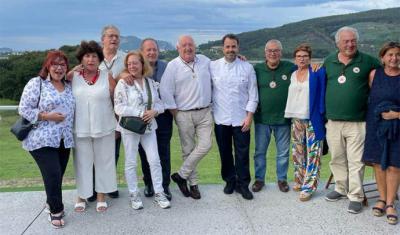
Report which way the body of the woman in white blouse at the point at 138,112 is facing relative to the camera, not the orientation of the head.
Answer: toward the camera

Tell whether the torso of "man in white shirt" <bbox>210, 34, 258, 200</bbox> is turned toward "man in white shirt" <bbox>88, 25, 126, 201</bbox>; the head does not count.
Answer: no

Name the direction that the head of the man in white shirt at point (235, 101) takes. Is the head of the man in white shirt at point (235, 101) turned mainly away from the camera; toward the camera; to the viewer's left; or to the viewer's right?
toward the camera

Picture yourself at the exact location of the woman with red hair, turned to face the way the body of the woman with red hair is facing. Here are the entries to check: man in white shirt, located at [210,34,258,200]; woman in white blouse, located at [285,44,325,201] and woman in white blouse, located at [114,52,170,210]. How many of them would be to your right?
0

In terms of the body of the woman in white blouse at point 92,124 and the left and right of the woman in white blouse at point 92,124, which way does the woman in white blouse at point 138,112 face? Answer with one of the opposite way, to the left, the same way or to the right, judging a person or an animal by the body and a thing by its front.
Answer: the same way

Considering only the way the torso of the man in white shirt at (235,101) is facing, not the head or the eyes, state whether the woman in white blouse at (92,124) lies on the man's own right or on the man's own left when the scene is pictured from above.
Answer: on the man's own right

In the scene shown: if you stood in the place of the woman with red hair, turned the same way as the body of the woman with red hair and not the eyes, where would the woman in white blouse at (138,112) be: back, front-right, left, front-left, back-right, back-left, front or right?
front-left

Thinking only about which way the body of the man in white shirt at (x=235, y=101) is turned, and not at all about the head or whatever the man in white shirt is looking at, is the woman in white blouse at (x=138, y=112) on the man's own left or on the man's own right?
on the man's own right

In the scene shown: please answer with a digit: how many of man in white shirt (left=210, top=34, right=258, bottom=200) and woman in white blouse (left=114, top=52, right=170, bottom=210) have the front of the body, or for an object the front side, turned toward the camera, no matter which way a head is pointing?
2

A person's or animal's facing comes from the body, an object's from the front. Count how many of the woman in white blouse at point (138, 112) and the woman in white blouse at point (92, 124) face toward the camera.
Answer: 2

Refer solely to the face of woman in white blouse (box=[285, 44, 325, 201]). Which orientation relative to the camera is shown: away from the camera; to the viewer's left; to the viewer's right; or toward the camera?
toward the camera

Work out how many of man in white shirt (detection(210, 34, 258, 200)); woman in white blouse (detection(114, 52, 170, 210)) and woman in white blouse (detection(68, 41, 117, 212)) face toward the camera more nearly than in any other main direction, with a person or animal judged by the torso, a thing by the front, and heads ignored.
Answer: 3

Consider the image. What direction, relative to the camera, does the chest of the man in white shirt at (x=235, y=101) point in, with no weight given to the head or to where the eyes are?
toward the camera

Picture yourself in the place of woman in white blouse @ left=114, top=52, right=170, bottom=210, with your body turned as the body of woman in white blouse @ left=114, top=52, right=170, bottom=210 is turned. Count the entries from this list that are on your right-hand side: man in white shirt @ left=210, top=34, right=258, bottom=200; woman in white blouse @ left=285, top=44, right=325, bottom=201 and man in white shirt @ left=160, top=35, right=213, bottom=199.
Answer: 0

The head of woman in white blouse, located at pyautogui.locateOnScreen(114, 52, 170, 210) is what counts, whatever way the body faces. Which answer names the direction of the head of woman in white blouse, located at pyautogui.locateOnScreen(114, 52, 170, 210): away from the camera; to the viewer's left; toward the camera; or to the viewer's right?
toward the camera

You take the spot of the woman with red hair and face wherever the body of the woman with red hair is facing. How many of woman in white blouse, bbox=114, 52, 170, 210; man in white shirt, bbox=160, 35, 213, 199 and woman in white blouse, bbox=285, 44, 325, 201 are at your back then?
0
